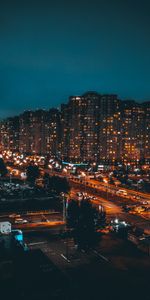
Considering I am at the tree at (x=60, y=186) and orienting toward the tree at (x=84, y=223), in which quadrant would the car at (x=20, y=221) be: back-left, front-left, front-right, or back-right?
front-right

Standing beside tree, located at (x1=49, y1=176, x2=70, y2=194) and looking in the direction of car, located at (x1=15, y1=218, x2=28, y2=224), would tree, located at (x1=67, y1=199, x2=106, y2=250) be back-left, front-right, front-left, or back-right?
front-left
